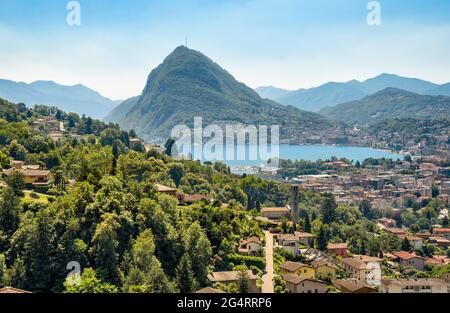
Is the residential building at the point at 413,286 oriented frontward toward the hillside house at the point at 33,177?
no

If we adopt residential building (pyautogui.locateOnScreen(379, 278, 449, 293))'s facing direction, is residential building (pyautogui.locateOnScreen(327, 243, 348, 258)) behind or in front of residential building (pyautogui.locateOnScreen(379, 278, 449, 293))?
behind

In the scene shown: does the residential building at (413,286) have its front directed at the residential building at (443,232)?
no

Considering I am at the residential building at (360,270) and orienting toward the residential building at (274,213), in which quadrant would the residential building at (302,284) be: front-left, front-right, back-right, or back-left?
back-left

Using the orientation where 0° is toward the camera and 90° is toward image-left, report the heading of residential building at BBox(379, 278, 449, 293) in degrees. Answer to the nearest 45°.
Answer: approximately 0°

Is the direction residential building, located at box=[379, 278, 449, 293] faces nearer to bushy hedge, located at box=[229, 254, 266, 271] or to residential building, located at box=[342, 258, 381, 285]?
the bushy hedge

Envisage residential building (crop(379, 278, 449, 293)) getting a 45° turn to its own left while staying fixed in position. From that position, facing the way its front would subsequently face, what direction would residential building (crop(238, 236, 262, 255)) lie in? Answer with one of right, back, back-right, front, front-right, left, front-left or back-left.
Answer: back-right

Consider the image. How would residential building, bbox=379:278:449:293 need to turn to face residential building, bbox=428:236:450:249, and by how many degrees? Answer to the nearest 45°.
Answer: approximately 180°

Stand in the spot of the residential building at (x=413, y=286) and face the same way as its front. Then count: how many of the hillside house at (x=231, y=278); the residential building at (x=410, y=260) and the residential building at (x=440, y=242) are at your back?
2

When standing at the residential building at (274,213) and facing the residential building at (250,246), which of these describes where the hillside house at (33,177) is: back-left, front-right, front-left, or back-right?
front-right

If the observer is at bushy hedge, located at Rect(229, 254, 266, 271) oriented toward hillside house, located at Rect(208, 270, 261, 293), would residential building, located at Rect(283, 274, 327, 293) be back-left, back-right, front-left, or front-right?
front-left

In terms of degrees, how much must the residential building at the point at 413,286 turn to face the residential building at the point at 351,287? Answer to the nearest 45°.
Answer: approximately 45° to its right

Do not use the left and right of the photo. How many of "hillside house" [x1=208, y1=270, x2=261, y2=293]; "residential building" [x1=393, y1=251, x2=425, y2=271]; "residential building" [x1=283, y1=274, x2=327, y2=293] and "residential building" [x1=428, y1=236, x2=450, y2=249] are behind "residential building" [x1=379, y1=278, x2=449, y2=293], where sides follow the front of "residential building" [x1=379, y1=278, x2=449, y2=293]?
2
